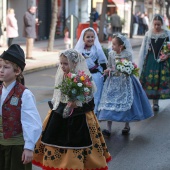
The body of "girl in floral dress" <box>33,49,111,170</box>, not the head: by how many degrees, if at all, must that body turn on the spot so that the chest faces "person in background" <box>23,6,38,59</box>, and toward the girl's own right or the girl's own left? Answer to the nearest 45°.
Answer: approximately 135° to the girl's own right

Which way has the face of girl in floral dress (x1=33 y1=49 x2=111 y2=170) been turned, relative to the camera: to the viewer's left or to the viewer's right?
to the viewer's left
